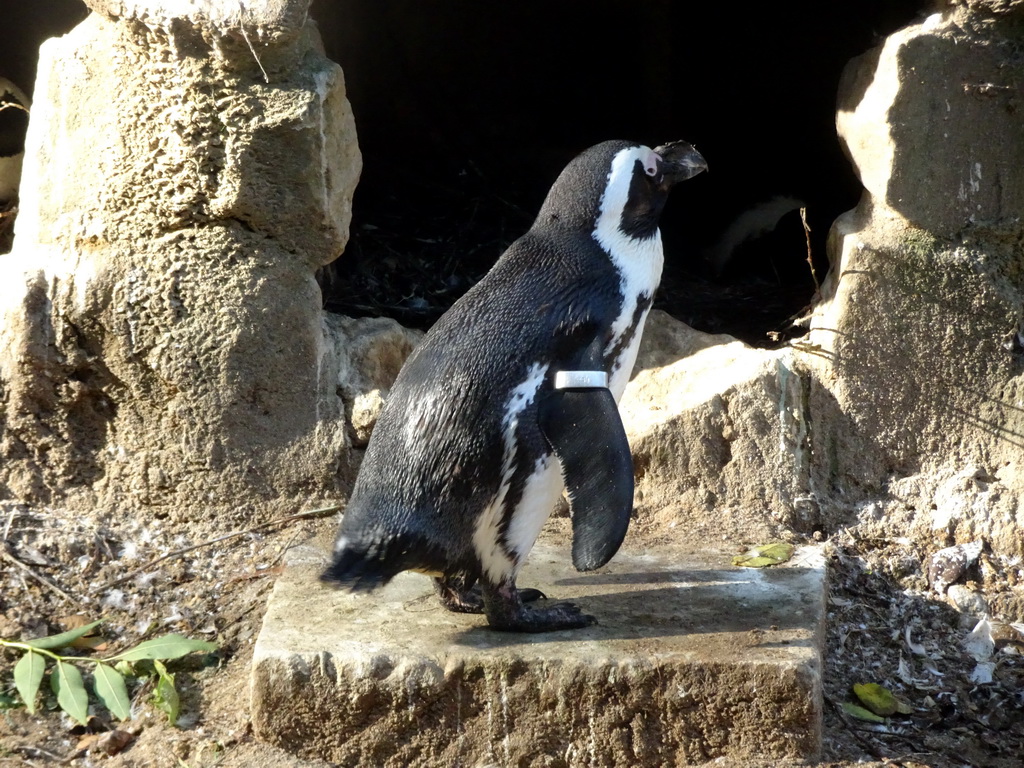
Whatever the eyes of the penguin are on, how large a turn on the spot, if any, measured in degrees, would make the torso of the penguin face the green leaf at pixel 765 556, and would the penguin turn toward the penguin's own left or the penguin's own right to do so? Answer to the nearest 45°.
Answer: approximately 45° to the penguin's own left

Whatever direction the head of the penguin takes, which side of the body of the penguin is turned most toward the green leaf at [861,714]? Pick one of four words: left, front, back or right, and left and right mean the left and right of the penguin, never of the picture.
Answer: front

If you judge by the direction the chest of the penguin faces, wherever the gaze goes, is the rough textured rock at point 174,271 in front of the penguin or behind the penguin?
behind

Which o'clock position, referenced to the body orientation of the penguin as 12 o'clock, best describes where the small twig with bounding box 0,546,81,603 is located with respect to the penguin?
The small twig is roughly at 7 o'clock from the penguin.

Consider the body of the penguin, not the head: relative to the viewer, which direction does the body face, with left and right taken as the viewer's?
facing to the right of the viewer

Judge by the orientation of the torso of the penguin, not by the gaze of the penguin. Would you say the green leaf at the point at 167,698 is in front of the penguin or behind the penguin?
behind

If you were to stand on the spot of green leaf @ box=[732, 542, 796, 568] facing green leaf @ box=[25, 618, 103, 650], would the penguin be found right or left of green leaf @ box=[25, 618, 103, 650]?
left

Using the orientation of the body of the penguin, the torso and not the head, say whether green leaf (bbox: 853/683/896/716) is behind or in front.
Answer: in front

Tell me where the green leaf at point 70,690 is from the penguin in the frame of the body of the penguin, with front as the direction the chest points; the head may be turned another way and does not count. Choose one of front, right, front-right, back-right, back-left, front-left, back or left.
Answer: back

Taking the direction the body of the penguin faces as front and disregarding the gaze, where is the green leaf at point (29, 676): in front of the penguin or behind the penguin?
behind

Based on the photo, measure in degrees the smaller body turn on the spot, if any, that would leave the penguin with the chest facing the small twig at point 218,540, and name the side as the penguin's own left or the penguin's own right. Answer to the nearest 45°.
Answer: approximately 135° to the penguin's own left

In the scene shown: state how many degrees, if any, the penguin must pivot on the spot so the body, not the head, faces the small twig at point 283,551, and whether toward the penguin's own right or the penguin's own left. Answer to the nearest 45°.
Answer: approximately 135° to the penguin's own left

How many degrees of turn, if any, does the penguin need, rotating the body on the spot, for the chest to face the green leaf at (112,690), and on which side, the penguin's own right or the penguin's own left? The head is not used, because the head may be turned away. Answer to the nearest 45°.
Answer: approximately 180°

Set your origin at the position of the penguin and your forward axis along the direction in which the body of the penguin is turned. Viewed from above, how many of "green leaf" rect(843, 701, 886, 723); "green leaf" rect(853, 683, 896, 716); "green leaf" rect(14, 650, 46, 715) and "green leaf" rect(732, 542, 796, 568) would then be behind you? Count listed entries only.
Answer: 1
